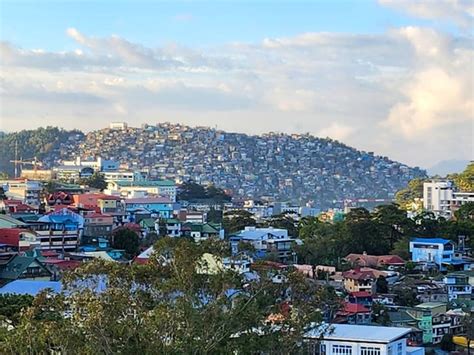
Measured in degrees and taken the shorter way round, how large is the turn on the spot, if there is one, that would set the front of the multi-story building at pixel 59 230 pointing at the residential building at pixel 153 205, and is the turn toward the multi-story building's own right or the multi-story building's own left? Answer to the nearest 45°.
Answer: approximately 180°

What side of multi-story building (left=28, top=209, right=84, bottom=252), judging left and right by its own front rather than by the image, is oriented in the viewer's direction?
front

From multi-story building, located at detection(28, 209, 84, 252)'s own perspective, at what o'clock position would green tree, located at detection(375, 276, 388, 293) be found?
The green tree is roughly at 10 o'clock from the multi-story building.

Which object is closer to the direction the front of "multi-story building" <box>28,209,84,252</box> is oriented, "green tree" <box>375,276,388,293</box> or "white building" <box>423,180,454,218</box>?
the green tree

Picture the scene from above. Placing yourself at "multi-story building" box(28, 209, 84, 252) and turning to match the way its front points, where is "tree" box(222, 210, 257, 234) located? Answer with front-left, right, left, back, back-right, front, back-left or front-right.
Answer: back-left

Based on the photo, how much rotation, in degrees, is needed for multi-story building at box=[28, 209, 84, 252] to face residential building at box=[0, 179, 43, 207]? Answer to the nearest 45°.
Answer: approximately 180°

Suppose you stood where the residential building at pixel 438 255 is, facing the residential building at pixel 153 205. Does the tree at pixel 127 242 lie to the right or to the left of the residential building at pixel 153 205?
left

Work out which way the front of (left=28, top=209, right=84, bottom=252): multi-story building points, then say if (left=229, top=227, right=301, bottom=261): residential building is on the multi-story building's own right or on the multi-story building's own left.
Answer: on the multi-story building's own left

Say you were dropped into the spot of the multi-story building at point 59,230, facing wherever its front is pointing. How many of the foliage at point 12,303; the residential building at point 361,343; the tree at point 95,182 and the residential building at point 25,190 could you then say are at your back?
2

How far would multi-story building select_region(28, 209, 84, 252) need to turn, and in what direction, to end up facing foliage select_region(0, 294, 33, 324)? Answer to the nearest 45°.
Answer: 0° — it already faces it

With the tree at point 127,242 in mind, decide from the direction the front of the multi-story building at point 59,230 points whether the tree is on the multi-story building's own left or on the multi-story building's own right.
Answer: on the multi-story building's own left

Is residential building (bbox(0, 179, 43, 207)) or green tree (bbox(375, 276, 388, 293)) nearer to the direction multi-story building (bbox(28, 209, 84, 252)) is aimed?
the green tree

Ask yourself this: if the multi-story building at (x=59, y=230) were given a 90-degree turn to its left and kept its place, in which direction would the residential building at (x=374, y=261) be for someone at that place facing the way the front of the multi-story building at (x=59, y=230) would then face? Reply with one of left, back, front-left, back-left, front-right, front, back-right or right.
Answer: front

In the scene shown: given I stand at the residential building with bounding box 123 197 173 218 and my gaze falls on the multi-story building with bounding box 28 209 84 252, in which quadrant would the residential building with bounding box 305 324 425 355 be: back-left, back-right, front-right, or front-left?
front-left

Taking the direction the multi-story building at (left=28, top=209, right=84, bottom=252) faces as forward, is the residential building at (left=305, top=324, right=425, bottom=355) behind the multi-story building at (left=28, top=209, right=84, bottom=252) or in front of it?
in front

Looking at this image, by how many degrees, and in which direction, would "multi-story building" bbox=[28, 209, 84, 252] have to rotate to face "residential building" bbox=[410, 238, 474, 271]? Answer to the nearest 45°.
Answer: approximately 90° to its left

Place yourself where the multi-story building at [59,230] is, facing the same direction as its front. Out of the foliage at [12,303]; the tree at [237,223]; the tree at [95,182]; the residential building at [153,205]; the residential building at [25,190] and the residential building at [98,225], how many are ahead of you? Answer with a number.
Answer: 1
